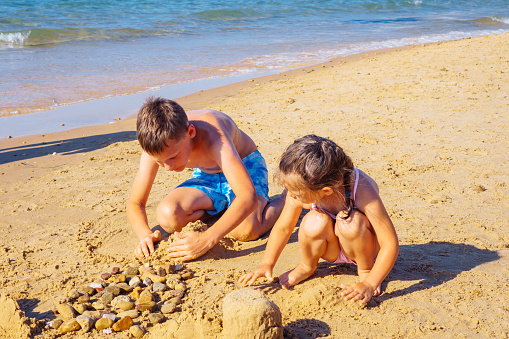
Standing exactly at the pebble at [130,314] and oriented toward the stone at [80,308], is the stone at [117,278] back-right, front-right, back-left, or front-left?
front-right

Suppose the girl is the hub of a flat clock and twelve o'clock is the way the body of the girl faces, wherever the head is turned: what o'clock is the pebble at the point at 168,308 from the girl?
The pebble is roughly at 1 o'clock from the girl.

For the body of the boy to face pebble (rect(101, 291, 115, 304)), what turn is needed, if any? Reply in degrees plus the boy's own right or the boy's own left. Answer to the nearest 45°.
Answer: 0° — they already face it

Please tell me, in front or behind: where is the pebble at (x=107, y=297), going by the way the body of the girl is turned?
in front

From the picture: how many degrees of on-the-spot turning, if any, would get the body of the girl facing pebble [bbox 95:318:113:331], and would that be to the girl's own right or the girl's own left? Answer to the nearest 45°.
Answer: approximately 45° to the girl's own right

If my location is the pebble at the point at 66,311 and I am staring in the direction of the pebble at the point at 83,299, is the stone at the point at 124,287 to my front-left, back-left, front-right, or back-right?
front-right

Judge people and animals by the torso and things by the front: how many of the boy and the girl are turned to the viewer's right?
0

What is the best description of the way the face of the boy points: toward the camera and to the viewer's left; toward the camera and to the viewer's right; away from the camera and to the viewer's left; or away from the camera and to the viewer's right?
toward the camera and to the viewer's left

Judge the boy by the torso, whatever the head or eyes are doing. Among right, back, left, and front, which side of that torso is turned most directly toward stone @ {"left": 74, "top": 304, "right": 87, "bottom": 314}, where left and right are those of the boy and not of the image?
front

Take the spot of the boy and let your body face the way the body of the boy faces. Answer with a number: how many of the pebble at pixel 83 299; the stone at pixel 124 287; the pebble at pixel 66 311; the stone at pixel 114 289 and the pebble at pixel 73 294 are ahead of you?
5

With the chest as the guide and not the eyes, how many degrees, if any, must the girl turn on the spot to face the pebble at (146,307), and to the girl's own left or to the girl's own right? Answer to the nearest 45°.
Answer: approximately 45° to the girl's own right

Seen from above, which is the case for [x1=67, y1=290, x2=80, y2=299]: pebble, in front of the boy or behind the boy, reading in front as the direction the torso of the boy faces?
in front

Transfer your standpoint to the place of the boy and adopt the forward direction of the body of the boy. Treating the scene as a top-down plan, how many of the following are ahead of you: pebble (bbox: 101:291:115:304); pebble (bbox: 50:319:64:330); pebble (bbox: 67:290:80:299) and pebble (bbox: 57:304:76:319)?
4

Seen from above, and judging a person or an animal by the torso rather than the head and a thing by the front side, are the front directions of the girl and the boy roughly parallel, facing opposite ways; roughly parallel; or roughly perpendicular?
roughly parallel

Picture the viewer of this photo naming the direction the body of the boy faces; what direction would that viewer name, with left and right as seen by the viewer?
facing the viewer and to the left of the viewer
